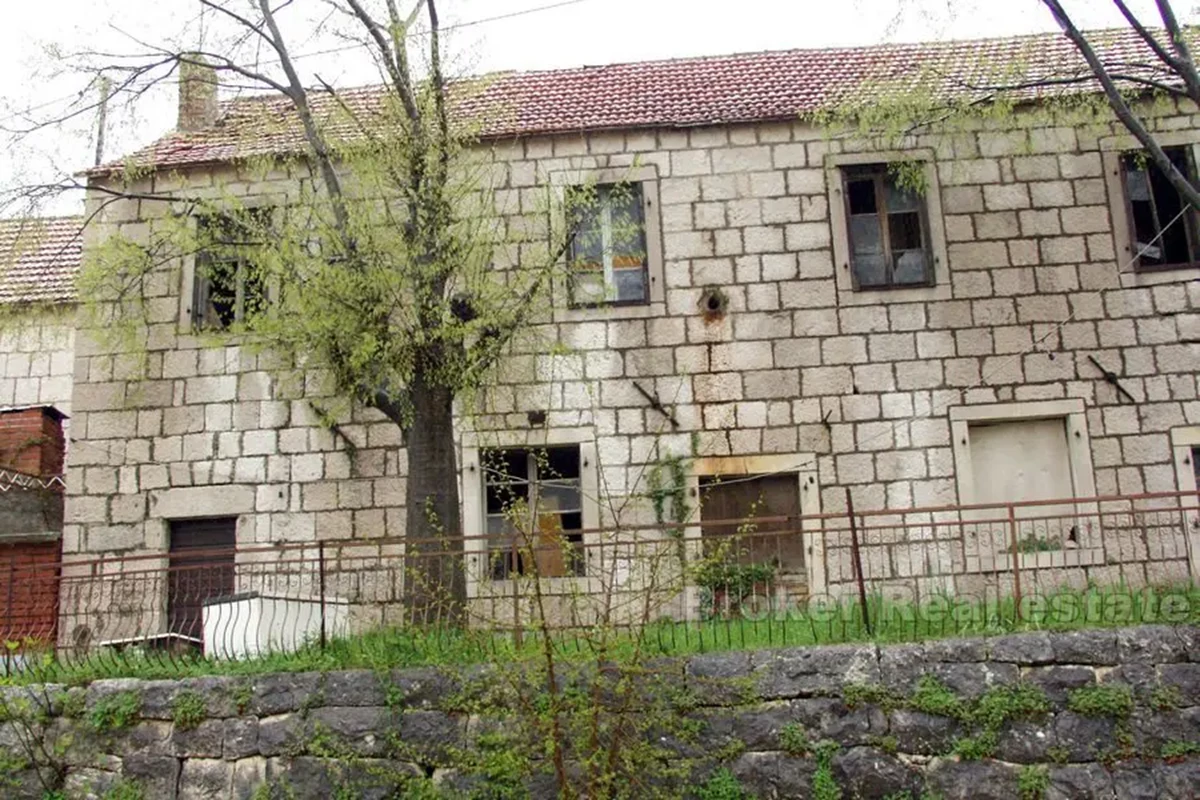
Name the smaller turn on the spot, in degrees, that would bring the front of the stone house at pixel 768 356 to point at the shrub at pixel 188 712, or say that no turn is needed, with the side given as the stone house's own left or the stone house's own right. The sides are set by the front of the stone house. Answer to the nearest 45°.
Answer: approximately 45° to the stone house's own right

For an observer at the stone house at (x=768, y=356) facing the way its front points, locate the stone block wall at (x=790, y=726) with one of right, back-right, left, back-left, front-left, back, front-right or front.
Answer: front

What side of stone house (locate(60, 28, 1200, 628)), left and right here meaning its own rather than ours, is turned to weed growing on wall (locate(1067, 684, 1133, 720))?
front

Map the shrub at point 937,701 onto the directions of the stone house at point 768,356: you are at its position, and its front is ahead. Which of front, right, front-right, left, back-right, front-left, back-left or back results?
front

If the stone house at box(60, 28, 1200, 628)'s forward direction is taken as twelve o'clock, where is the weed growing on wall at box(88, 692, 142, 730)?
The weed growing on wall is roughly at 2 o'clock from the stone house.

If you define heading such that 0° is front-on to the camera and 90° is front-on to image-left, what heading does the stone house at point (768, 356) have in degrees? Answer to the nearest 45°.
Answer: approximately 0°
